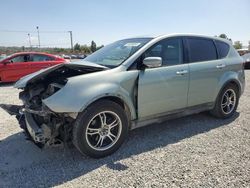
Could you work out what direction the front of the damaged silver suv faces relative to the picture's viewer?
facing the viewer and to the left of the viewer

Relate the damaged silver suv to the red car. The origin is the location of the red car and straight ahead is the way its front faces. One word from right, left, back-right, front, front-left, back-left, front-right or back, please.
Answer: left

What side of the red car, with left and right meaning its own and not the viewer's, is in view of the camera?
left

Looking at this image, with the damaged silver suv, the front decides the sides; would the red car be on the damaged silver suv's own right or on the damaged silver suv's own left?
on the damaged silver suv's own right

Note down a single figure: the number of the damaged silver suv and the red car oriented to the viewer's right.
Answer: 0

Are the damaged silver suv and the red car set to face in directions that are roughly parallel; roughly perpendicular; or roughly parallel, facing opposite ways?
roughly parallel
